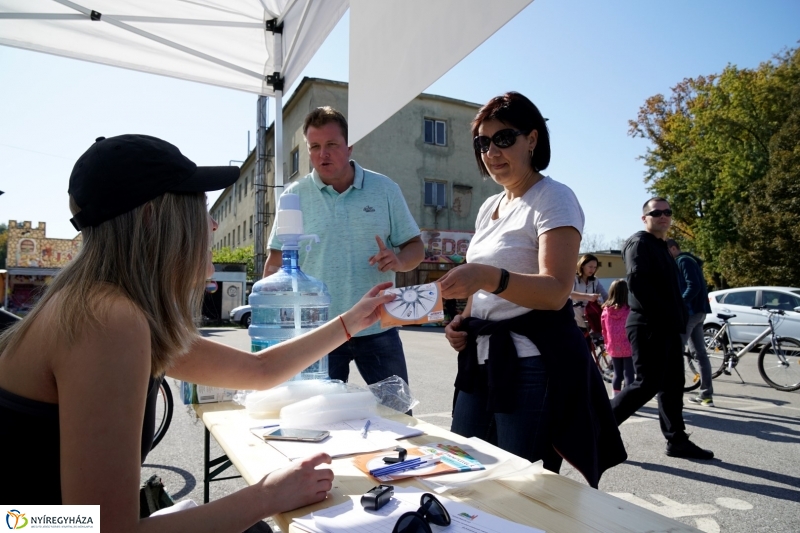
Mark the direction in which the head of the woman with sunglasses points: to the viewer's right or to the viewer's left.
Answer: to the viewer's left

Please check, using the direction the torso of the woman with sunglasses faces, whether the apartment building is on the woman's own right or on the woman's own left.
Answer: on the woman's own right

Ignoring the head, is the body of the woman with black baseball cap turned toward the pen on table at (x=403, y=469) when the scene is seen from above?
yes

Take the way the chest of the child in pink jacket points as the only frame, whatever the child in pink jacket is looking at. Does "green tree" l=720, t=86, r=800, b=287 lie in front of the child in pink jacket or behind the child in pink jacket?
in front

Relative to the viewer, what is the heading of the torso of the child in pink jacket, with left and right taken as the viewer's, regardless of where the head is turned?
facing away from the viewer
